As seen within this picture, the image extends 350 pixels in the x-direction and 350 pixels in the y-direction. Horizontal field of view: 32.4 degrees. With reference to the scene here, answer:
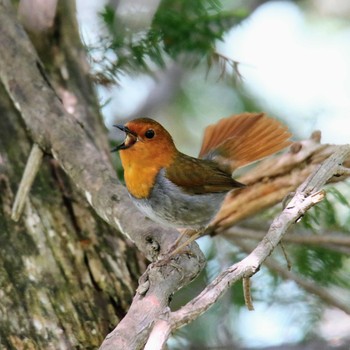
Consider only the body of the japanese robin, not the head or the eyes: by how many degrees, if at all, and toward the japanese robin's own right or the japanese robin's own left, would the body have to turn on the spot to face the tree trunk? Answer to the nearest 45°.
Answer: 0° — it already faces it

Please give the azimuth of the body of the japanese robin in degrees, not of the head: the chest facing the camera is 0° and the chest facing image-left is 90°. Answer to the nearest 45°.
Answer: approximately 90°
